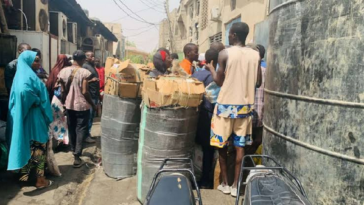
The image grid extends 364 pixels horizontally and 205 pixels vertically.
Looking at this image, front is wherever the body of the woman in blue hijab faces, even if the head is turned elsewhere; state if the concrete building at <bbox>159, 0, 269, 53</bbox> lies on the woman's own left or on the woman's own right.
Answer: on the woman's own left

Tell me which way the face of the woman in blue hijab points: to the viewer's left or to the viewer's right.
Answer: to the viewer's right

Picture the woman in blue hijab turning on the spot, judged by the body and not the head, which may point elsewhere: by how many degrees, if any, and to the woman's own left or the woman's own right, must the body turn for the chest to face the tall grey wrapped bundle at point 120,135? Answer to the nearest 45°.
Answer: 0° — they already face it

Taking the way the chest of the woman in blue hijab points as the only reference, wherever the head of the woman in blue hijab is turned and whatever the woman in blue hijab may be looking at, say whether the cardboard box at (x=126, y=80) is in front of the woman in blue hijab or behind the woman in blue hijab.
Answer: in front

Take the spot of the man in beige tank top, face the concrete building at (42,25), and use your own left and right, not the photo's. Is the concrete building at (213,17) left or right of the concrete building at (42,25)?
right
